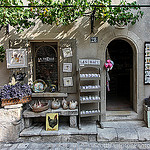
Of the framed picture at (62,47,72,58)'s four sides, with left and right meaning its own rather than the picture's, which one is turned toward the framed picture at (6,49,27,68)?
right

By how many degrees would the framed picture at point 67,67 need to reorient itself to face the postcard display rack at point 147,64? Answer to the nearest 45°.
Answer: approximately 90° to its left

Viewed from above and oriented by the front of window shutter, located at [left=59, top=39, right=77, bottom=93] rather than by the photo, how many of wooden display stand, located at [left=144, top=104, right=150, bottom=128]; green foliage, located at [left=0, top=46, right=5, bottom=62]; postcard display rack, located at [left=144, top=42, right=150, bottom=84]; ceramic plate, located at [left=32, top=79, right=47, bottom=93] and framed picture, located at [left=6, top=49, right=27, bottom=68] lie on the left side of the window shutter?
2

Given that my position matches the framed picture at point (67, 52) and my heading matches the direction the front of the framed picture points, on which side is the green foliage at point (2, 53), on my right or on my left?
on my right

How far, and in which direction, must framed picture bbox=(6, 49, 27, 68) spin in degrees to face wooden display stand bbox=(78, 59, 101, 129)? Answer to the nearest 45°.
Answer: approximately 45° to its left
